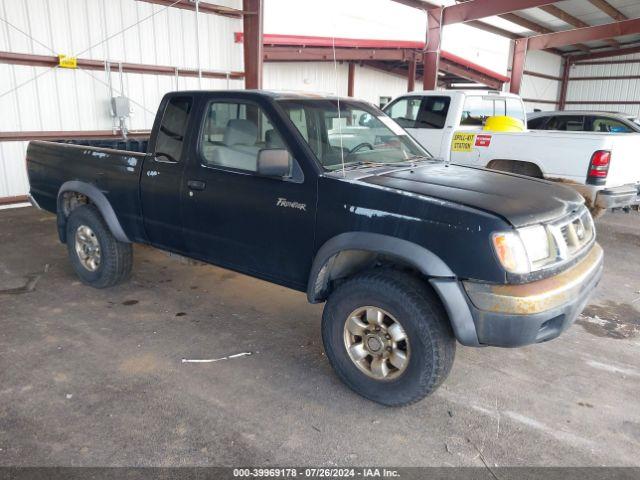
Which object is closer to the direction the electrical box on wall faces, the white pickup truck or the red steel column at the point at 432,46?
the white pickup truck

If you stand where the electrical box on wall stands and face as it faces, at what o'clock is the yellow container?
The yellow container is roughly at 12 o'clock from the electrical box on wall.

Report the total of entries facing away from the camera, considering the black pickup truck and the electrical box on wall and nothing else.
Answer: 0

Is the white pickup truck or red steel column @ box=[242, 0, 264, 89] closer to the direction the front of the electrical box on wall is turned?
the white pickup truck

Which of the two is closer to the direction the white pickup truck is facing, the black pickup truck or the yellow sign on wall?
the yellow sign on wall

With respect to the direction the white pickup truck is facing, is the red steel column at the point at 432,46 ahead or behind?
ahead

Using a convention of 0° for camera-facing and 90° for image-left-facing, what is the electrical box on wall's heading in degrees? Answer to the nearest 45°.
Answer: approximately 315°

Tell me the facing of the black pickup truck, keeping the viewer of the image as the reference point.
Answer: facing the viewer and to the right of the viewer

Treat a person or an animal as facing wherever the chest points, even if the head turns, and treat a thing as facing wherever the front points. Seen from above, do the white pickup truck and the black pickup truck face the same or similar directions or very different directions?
very different directions

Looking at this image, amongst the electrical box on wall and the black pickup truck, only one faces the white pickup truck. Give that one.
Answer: the electrical box on wall

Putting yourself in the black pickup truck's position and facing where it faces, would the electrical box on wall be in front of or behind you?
behind

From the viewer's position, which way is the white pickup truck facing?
facing away from the viewer and to the left of the viewer
